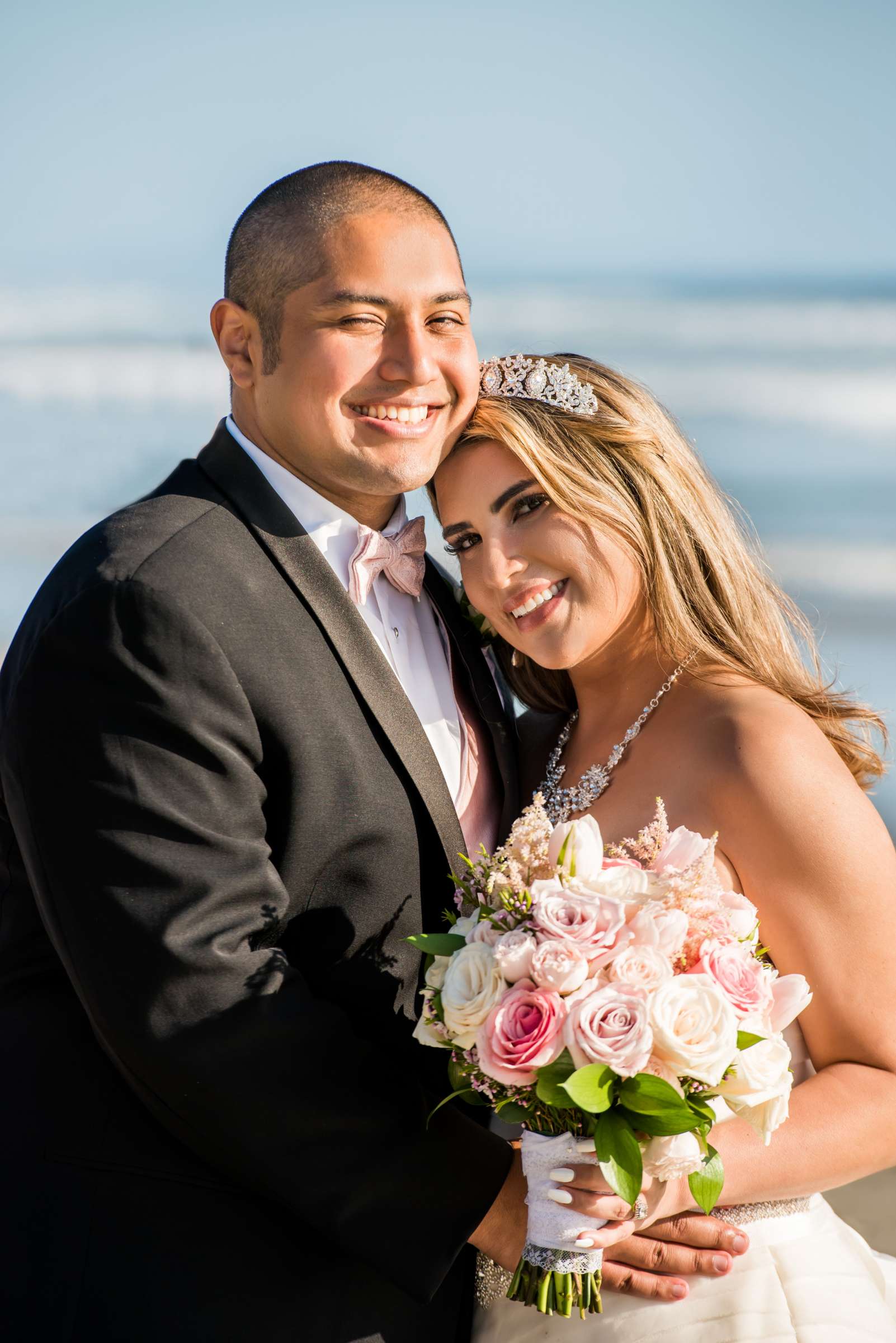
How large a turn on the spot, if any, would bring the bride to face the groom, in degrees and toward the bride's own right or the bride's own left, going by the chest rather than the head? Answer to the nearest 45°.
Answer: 0° — they already face them

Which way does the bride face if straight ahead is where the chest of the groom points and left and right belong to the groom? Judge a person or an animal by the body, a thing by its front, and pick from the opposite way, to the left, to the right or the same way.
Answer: to the right

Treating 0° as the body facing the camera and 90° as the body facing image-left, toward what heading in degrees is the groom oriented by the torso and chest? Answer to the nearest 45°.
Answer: approximately 315°
